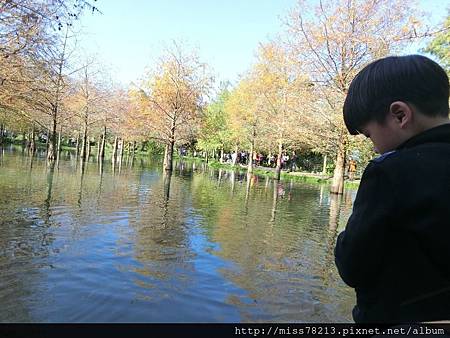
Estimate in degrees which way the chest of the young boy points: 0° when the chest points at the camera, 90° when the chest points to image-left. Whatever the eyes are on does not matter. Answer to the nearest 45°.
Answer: approximately 135°

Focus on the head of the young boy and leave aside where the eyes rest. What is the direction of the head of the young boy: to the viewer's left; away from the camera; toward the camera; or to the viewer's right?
to the viewer's left
